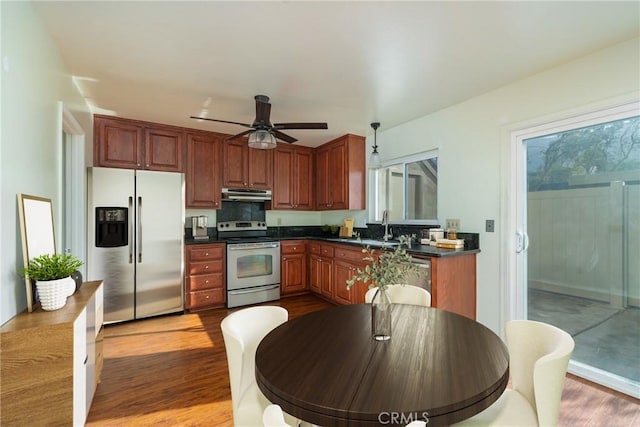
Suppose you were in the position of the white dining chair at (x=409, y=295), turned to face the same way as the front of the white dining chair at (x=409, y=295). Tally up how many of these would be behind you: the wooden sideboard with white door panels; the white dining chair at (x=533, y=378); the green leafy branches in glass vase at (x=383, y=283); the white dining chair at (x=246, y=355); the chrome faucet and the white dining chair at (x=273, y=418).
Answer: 1

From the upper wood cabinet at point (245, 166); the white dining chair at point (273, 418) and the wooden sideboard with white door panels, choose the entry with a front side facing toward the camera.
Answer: the upper wood cabinet

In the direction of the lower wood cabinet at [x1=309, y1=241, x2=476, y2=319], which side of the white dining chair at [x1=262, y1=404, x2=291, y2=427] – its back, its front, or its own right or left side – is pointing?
front

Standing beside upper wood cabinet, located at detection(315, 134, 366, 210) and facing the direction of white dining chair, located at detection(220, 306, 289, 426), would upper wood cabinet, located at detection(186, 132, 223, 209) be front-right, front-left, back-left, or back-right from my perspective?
front-right

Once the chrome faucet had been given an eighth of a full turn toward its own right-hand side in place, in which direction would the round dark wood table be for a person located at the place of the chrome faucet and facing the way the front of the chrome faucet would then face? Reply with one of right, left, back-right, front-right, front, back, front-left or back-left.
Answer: left

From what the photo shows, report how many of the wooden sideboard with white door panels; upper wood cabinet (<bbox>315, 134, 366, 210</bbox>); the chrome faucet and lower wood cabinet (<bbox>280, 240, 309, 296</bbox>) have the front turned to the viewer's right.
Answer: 1

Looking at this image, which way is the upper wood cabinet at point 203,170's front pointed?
toward the camera

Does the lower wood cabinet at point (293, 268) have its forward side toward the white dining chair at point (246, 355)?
yes

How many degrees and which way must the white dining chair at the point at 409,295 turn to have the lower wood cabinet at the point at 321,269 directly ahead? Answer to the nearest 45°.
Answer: approximately 135° to its right

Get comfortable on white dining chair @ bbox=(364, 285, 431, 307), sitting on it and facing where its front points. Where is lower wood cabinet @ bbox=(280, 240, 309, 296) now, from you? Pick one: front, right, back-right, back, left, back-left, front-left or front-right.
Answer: back-right

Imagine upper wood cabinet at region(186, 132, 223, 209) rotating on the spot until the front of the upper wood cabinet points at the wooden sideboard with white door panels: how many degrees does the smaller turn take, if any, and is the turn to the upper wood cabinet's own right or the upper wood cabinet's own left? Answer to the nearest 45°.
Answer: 0° — it already faces it

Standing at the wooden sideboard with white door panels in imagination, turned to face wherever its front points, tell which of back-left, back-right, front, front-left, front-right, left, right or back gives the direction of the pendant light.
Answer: front

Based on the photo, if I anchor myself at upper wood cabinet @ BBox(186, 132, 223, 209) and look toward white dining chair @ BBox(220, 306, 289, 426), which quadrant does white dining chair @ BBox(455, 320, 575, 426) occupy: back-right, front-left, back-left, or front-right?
front-left
